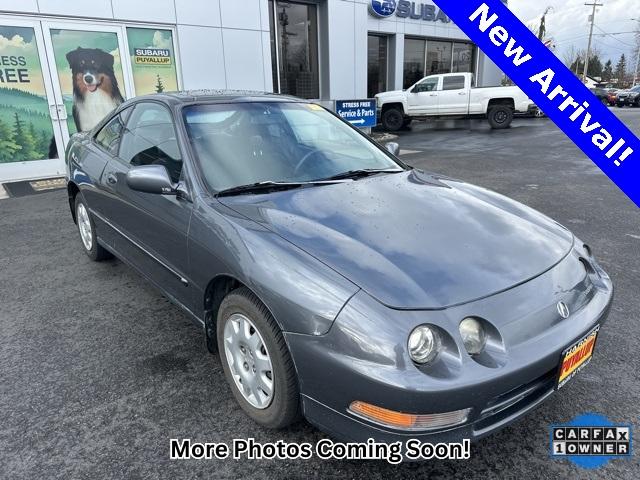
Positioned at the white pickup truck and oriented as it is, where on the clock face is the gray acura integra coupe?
The gray acura integra coupe is roughly at 9 o'clock from the white pickup truck.

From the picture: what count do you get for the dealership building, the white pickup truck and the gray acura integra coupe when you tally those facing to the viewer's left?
1

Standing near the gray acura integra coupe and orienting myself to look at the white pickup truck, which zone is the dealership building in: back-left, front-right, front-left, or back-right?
front-left

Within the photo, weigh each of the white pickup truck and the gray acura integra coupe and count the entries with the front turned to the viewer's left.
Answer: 1

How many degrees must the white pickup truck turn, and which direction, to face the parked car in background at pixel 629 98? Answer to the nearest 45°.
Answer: approximately 135° to its right

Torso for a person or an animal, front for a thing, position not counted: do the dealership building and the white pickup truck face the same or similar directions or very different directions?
very different directions

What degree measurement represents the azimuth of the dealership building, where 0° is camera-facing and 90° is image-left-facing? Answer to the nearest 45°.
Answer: approximately 315°

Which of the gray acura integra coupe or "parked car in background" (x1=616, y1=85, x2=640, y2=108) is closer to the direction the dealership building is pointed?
the gray acura integra coupe

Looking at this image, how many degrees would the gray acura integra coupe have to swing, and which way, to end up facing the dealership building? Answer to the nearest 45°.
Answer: approximately 180°

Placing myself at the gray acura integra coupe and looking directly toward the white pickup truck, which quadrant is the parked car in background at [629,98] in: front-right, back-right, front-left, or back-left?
front-right

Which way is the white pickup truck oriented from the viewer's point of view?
to the viewer's left

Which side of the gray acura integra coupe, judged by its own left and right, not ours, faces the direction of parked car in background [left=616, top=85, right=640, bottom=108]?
left
